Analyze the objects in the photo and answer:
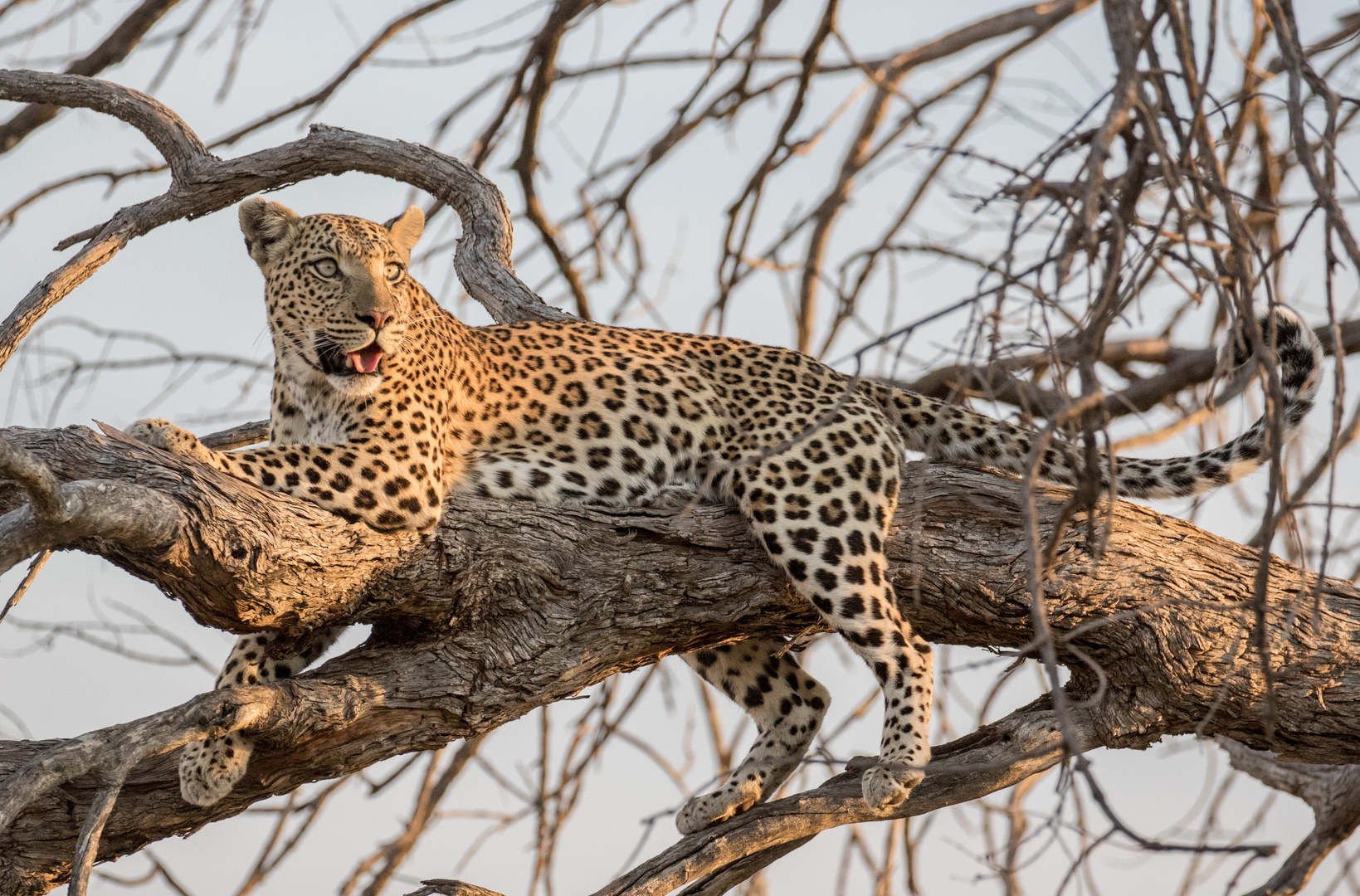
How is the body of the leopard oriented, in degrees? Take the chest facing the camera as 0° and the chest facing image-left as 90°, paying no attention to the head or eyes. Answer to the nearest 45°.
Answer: approximately 90°
